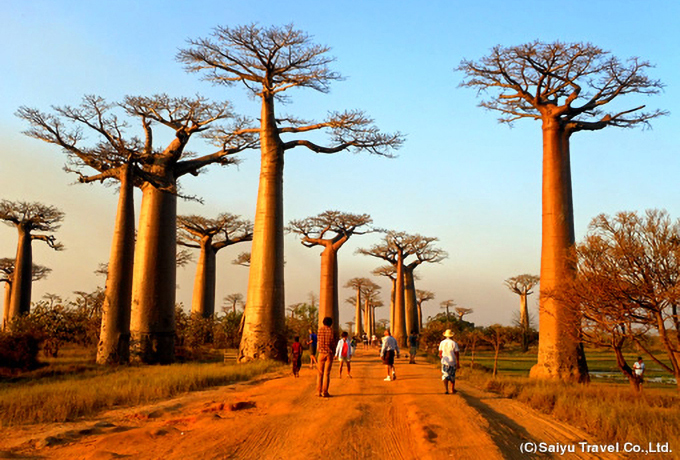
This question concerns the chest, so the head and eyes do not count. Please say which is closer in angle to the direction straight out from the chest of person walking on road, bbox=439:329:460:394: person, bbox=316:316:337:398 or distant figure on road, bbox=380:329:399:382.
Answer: the distant figure on road

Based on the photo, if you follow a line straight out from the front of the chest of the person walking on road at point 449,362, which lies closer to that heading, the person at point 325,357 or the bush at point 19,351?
the bush

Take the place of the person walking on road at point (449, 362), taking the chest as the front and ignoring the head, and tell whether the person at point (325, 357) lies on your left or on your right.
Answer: on your left

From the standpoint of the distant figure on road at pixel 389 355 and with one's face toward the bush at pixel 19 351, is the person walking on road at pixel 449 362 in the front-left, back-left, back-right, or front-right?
back-left
